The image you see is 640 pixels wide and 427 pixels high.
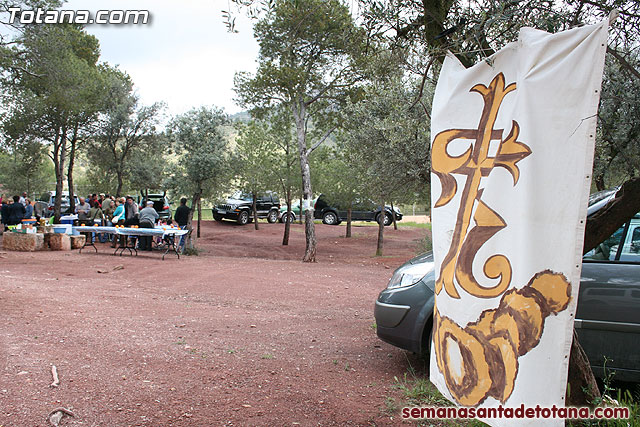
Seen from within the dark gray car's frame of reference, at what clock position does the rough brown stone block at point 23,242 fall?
The rough brown stone block is roughly at 1 o'clock from the dark gray car.

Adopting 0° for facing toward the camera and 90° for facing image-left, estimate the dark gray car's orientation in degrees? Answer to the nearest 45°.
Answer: approximately 90°

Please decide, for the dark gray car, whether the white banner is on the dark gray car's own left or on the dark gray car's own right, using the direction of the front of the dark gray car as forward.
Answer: on the dark gray car's own left

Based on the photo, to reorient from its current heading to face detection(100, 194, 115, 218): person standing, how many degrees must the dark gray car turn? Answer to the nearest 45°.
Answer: approximately 45° to its right

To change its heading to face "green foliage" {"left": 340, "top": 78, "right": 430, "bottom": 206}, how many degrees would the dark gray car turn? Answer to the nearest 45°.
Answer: approximately 45° to its right

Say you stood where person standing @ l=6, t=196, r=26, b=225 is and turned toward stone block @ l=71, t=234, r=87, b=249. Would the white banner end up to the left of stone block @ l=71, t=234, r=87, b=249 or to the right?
right

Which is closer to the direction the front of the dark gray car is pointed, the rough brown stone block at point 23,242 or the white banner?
the rough brown stone block

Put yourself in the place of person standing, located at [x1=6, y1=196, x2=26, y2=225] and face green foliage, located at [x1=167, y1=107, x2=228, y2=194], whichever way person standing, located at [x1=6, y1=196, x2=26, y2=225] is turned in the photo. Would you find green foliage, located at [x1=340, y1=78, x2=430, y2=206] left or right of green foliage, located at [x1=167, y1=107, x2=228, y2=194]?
right

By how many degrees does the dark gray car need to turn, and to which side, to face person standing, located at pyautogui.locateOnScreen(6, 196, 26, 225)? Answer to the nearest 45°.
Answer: approximately 45° to its right

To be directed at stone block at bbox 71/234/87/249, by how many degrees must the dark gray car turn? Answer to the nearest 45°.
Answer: approximately 45° to its right

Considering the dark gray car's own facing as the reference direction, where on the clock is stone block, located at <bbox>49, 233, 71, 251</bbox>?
The stone block is roughly at 1 o'clock from the dark gray car.
